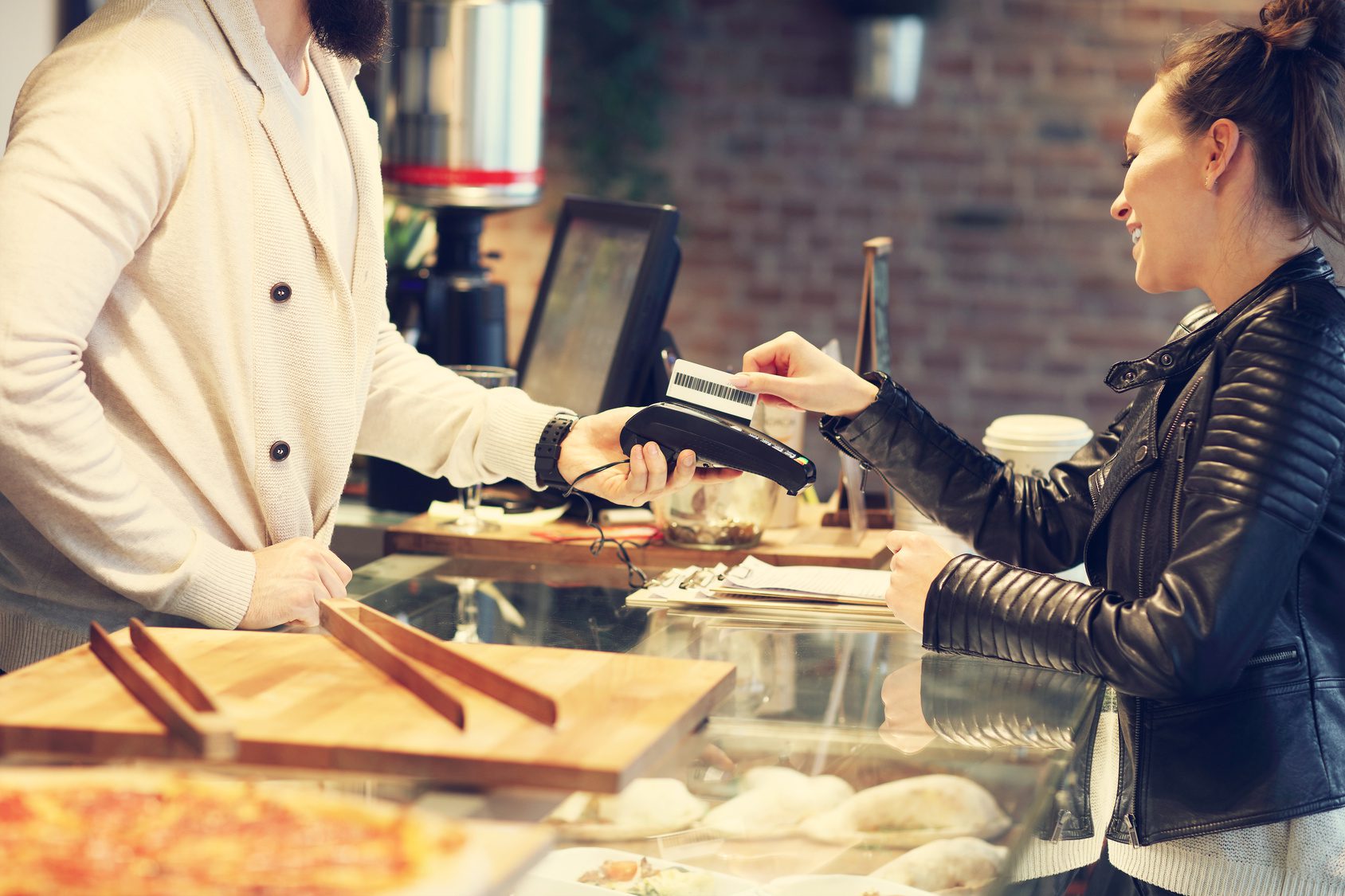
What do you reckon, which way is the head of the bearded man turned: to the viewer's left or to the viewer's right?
to the viewer's right

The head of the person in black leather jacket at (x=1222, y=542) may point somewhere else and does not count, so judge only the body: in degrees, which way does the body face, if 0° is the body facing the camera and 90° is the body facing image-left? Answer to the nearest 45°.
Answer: approximately 90°

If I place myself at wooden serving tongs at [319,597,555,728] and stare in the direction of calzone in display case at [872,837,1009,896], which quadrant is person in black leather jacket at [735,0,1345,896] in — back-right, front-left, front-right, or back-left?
front-left

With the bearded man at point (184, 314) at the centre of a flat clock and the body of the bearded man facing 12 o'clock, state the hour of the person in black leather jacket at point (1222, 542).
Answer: The person in black leather jacket is roughly at 11 o'clock from the bearded man.

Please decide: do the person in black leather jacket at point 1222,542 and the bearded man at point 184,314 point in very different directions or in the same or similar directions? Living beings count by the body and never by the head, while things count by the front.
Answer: very different directions

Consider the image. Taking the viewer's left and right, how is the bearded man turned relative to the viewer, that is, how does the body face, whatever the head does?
facing the viewer and to the right of the viewer

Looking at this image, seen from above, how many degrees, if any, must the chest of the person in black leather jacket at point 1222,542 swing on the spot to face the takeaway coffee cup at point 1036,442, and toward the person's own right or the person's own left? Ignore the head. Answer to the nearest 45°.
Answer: approximately 90° to the person's own right

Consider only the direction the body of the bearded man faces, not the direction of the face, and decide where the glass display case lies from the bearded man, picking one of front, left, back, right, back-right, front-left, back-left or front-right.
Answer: front

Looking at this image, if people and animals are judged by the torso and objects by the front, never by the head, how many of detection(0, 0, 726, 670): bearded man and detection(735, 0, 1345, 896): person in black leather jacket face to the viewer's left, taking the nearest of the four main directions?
1

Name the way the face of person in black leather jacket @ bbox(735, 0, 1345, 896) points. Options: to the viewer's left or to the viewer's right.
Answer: to the viewer's left

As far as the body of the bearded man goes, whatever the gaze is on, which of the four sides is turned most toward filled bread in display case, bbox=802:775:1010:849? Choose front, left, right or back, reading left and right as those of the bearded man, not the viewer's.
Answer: front
